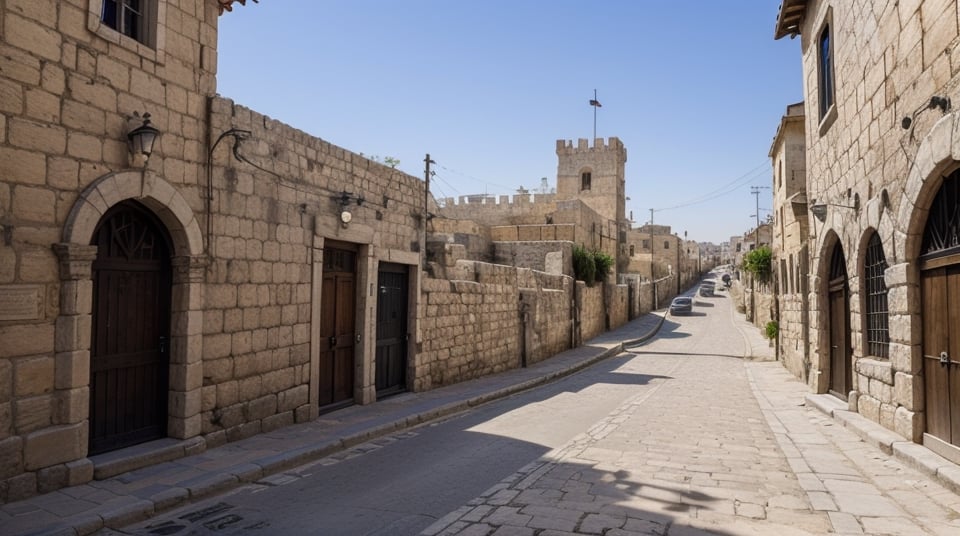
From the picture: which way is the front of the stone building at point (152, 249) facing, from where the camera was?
facing the viewer and to the right of the viewer

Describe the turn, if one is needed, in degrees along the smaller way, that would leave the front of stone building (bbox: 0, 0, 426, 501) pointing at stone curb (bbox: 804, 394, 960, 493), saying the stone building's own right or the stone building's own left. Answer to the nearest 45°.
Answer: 0° — it already faces it

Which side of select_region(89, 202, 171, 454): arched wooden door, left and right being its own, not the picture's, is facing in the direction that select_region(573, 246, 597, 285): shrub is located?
left

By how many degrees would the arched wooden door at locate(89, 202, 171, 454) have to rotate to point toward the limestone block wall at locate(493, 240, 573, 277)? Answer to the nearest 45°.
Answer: approximately 90° to its left

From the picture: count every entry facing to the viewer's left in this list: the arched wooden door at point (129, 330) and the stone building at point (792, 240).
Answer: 1

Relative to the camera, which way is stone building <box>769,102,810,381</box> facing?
to the viewer's left

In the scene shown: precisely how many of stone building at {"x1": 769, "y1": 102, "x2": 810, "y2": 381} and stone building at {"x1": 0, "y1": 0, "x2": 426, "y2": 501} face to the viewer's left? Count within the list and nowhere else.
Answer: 1

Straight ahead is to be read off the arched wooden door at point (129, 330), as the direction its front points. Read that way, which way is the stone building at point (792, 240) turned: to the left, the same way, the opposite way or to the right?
the opposite way

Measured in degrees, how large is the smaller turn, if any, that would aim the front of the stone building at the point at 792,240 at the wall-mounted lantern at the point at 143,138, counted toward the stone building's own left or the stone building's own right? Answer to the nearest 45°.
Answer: approximately 90° to the stone building's own left

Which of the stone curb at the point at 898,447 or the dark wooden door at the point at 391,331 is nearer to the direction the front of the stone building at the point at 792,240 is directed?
the dark wooden door

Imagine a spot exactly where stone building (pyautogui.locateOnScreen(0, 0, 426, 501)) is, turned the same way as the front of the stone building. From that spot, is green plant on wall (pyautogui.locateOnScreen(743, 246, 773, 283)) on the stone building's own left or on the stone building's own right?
on the stone building's own left

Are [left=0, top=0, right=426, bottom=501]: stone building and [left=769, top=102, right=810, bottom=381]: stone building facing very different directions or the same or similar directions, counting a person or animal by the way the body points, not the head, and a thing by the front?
very different directions

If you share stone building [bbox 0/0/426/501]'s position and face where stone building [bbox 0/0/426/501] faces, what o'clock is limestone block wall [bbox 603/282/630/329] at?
The limestone block wall is roughly at 9 o'clock from the stone building.

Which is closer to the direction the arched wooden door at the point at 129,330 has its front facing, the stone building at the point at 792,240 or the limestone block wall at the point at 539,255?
the stone building
